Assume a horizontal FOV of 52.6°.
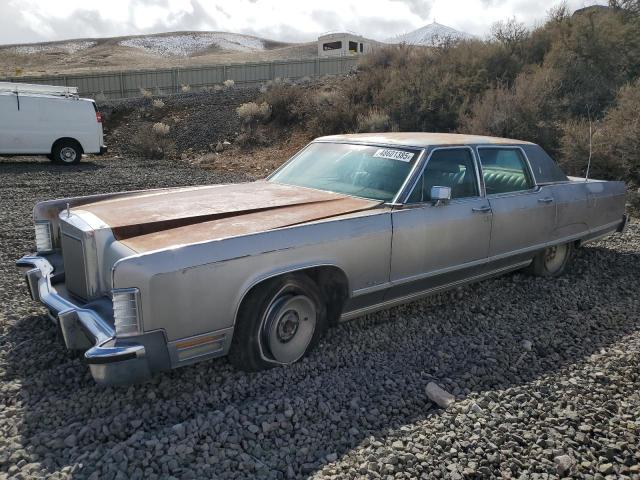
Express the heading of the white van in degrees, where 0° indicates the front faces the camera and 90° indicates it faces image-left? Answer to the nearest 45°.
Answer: approximately 90°

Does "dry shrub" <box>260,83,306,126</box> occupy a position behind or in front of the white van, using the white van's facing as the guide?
behind

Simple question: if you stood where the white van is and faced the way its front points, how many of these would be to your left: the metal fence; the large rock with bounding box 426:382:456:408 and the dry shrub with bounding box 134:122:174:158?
1

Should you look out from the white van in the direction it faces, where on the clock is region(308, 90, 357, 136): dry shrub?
The dry shrub is roughly at 6 o'clock from the white van.

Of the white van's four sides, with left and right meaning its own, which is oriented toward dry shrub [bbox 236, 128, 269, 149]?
back

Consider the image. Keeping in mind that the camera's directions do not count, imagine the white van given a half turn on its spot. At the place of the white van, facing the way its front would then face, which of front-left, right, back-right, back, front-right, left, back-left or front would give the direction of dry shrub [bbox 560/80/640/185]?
front-right

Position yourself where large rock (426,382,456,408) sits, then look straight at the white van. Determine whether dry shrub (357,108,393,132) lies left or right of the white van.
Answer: right

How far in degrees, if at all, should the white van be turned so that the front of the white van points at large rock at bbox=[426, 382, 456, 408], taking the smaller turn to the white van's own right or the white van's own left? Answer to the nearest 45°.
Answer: approximately 90° to the white van's own left
